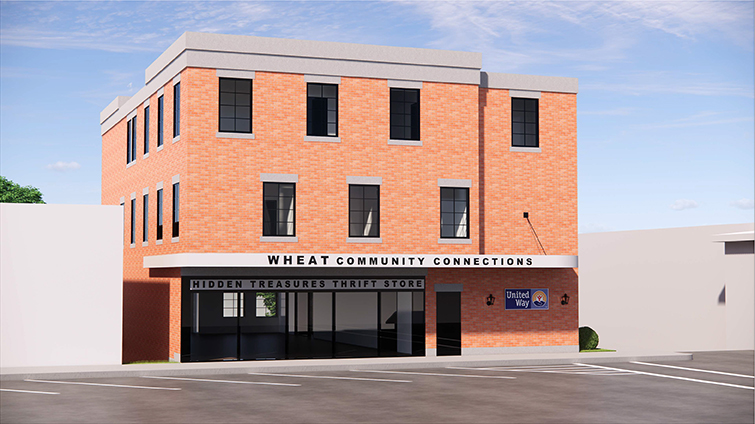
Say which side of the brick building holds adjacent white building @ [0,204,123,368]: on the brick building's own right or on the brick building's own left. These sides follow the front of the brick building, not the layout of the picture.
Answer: on the brick building's own right

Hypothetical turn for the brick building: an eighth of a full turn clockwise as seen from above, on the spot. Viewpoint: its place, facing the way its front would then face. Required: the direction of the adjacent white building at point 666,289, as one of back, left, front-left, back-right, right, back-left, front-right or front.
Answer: back

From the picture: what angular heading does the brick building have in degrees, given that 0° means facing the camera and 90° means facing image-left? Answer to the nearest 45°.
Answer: approximately 0°
